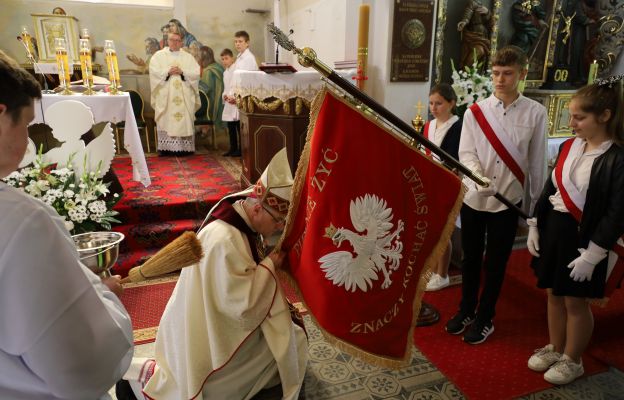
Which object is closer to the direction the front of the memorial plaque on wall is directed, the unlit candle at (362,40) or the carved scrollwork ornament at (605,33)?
the unlit candle

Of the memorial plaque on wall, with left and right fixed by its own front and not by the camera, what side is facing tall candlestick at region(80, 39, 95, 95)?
right

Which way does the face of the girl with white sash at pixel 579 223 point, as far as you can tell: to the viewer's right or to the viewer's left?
to the viewer's left

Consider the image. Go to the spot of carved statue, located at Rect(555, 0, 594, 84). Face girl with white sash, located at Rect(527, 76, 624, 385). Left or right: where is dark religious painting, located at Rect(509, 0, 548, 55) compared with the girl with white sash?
right

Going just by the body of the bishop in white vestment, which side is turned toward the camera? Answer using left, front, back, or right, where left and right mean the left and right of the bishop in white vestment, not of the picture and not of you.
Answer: right

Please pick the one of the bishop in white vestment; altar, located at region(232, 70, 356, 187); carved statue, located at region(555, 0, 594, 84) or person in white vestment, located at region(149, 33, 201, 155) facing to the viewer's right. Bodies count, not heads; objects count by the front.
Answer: the bishop in white vestment

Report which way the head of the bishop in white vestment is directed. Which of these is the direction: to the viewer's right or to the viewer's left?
to the viewer's right

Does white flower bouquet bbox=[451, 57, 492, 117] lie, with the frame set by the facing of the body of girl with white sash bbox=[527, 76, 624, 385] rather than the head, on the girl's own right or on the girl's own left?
on the girl's own right
